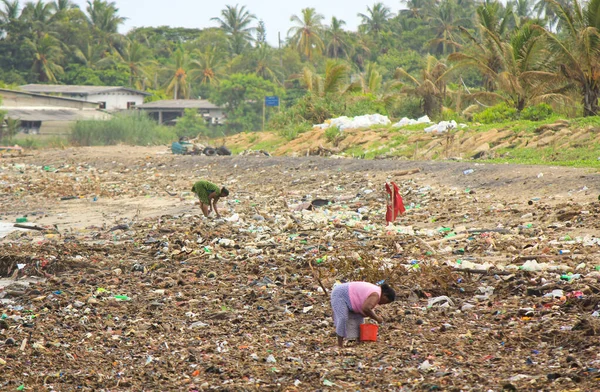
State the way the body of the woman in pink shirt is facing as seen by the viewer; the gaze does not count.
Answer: to the viewer's right

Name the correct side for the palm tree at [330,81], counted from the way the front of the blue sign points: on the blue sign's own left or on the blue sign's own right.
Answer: on the blue sign's own left

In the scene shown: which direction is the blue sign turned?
toward the camera

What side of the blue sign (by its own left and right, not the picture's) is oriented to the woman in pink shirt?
front

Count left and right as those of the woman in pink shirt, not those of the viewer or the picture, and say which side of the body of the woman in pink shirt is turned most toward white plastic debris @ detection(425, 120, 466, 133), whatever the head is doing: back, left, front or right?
left

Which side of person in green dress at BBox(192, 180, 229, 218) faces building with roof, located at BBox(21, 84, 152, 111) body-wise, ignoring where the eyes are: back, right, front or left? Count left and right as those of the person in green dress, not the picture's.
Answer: left

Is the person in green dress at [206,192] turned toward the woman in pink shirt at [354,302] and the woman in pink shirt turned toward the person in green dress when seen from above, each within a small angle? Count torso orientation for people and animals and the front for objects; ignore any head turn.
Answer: no

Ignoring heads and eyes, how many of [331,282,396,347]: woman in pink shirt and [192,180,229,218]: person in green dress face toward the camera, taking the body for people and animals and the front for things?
0

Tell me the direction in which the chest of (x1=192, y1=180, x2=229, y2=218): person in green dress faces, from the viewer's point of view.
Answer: to the viewer's right

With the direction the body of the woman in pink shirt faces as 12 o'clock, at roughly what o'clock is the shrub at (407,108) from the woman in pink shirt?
The shrub is roughly at 9 o'clock from the woman in pink shirt.

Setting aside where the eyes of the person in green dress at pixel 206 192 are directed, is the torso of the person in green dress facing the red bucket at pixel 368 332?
no

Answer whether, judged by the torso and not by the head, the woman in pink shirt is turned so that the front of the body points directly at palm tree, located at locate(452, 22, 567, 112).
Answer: no

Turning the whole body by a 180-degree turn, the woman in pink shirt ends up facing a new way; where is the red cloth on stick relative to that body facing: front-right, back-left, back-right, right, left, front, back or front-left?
right

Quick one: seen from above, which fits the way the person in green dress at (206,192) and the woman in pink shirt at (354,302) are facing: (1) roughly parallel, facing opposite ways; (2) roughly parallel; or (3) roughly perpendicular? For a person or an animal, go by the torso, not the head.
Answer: roughly parallel

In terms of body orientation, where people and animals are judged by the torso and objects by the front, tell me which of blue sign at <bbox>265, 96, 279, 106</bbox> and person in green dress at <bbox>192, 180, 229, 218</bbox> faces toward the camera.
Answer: the blue sign

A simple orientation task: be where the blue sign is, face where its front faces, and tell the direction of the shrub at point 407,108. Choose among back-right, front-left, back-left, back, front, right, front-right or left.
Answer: left

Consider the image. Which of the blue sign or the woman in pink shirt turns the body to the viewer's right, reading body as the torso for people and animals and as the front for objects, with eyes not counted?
the woman in pink shirt

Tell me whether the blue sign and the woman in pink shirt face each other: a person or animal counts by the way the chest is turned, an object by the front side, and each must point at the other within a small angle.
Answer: no
